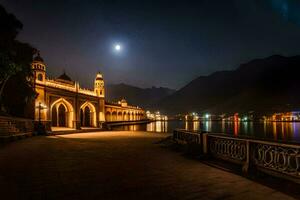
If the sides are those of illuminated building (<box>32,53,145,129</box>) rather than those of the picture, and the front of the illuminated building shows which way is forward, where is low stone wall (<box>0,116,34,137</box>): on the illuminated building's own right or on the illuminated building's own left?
on the illuminated building's own right

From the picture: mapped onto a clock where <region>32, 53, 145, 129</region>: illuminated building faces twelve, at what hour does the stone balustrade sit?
The stone balustrade is roughly at 1 o'clock from the illuminated building.

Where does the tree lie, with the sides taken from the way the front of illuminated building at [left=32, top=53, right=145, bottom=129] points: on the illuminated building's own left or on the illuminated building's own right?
on the illuminated building's own right

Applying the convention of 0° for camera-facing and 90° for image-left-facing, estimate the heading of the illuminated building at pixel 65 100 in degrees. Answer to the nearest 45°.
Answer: approximately 315°
